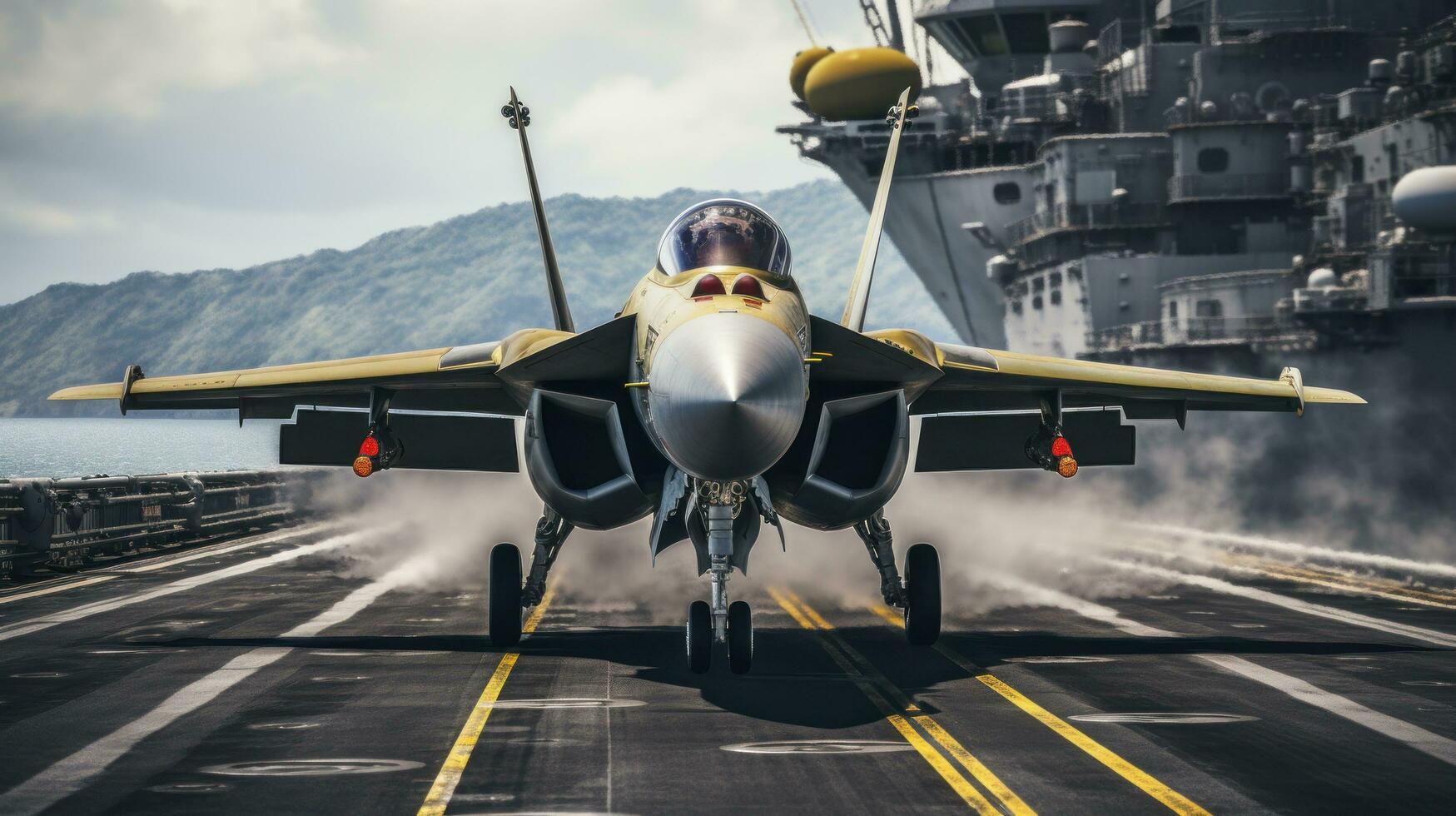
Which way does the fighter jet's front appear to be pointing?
toward the camera
